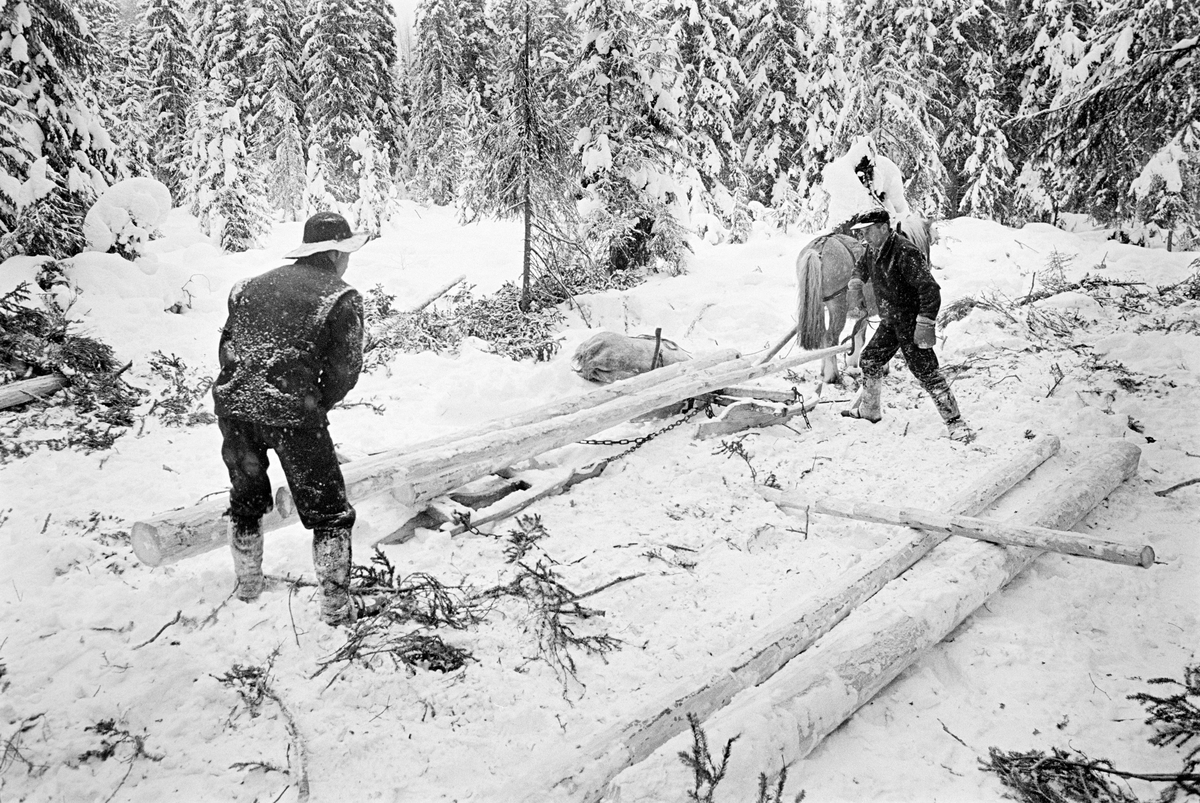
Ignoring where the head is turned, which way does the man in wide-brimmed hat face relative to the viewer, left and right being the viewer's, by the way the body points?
facing away from the viewer and to the right of the viewer

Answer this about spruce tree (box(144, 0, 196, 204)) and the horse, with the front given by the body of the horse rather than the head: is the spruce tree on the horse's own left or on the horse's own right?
on the horse's own left

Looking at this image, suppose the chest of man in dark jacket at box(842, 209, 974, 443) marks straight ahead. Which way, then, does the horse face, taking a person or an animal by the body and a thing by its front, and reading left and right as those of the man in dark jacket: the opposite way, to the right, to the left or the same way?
the opposite way

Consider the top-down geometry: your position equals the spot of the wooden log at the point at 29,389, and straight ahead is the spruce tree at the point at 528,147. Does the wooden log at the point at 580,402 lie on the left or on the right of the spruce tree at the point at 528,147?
right

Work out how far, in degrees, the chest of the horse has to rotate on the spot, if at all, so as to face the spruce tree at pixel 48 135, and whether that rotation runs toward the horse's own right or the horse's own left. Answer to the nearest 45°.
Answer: approximately 135° to the horse's own left

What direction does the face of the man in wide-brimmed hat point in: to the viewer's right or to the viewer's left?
to the viewer's right

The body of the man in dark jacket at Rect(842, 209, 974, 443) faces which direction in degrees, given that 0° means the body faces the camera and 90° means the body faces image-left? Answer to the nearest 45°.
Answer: approximately 45°

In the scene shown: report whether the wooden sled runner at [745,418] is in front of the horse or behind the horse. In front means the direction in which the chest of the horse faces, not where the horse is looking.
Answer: behind

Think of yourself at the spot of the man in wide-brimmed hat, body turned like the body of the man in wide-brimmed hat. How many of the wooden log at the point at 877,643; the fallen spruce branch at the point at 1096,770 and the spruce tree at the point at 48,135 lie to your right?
2

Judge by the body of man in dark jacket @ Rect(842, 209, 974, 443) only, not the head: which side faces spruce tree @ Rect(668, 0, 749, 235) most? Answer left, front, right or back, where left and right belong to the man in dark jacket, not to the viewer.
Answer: right

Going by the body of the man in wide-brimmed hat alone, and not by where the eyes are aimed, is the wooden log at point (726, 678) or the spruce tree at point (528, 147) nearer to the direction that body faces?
the spruce tree

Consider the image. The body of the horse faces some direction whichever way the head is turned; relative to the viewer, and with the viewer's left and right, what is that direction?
facing away from the viewer and to the right of the viewer
